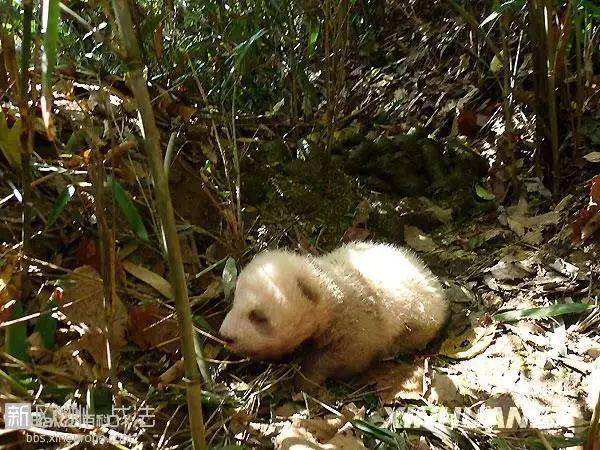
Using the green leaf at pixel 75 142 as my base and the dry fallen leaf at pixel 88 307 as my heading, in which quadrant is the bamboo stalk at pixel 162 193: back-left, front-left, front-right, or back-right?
front-left

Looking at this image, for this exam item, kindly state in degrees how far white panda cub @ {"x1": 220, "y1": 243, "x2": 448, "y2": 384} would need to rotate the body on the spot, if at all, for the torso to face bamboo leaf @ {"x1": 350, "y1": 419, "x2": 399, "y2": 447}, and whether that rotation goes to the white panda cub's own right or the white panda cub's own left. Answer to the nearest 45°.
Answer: approximately 90° to the white panda cub's own left

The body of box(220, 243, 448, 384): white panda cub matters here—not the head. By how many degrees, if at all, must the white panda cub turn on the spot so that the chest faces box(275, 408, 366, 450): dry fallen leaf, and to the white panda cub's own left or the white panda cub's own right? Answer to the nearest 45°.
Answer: approximately 45° to the white panda cub's own left

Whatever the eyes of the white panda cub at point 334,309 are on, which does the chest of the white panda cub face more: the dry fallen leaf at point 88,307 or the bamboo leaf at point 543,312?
the dry fallen leaf

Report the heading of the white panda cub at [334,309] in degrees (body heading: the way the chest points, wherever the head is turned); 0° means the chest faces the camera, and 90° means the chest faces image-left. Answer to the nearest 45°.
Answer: approximately 90°

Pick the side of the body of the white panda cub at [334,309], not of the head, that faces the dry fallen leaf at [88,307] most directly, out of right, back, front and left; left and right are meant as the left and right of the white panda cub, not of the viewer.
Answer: front

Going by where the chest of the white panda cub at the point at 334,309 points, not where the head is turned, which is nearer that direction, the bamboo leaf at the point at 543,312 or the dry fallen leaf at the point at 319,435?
the dry fallen leaf

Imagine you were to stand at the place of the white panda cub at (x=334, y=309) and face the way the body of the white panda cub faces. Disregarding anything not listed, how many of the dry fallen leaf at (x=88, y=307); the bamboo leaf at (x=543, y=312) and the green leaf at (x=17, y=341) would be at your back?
1

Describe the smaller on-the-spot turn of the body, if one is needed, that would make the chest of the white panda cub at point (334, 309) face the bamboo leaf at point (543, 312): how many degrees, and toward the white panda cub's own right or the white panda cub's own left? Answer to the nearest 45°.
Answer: approximately 180°
